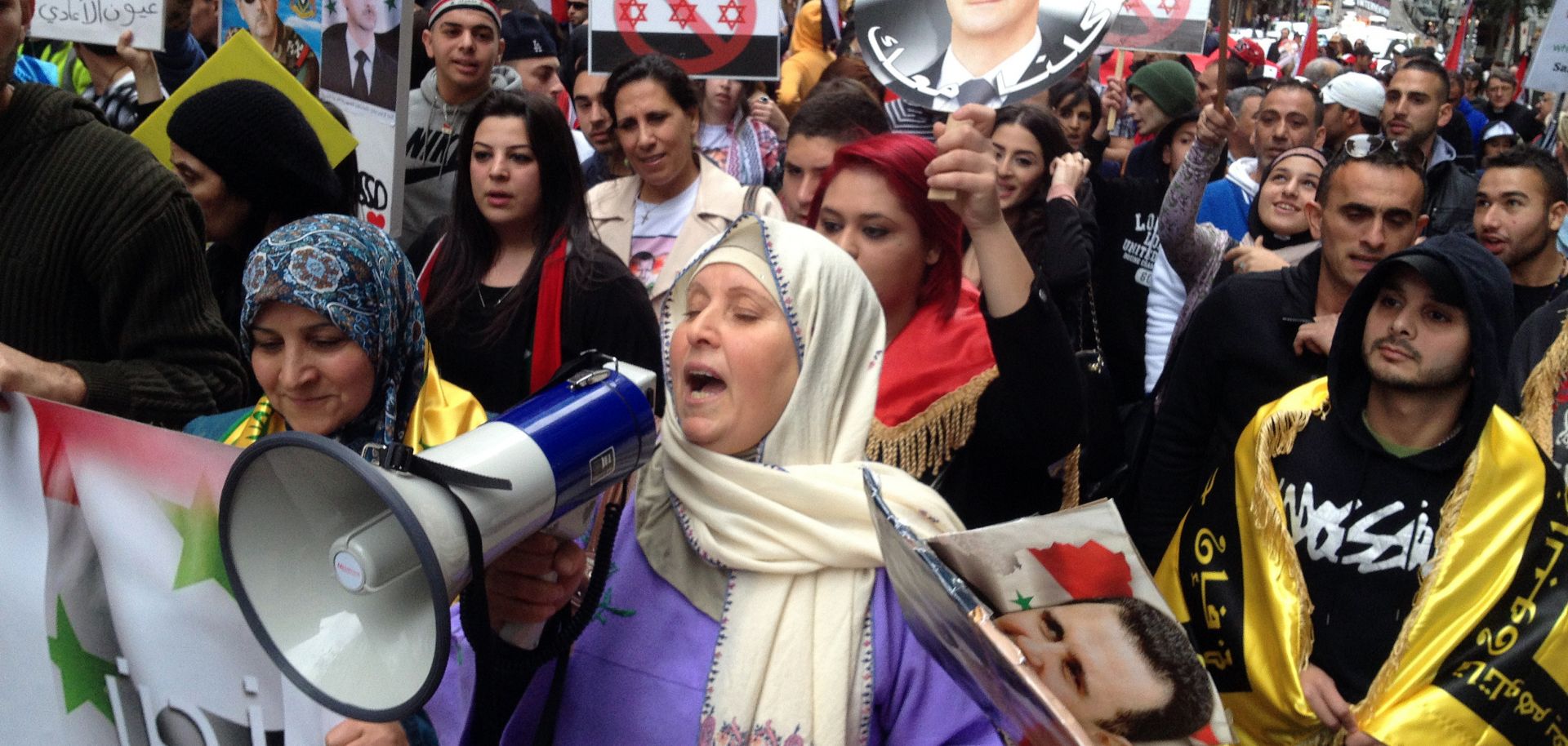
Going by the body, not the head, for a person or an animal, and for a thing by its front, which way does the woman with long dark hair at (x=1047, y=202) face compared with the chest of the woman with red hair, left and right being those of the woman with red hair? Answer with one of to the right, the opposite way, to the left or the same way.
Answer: the same way

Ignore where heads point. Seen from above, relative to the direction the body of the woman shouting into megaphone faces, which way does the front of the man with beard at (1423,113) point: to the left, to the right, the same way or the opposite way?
the same way

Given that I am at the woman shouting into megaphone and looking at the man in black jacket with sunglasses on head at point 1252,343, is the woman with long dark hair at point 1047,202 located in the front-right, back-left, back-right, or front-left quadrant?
front-left

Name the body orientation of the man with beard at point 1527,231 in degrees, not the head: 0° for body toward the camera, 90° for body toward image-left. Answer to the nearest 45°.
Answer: approximately 45°

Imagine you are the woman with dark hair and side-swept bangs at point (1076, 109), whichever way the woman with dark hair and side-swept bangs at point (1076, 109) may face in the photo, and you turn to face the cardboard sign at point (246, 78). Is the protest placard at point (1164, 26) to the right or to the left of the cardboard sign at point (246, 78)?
left

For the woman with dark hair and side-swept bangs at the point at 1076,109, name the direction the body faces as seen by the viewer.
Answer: toward the camera

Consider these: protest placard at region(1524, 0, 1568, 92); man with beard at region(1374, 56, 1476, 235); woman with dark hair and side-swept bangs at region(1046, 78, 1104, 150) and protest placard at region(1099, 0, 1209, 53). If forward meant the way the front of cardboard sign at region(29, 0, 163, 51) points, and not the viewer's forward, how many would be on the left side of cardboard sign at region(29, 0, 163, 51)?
4

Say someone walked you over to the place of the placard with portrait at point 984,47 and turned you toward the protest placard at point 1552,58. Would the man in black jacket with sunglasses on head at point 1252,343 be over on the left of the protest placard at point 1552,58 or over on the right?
right

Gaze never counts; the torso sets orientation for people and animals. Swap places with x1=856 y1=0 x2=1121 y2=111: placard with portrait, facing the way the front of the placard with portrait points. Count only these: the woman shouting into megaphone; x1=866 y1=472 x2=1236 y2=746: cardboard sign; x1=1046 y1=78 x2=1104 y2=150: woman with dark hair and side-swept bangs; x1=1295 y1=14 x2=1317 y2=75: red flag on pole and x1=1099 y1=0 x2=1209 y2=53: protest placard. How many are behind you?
3

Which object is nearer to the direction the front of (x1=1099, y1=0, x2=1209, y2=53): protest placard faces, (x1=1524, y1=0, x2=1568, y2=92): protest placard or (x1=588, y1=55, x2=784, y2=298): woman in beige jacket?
the woman in beige jacket

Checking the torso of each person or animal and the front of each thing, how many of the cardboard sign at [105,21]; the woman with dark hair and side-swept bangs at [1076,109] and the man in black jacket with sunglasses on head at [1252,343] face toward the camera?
3

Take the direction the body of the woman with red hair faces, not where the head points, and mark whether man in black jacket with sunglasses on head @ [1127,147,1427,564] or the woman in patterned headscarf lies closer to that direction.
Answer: the woman in patterned headscarf

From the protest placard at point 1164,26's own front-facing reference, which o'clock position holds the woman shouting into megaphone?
The woman shouting into megaphone is roughly at 12 o'clock from the protest placard.

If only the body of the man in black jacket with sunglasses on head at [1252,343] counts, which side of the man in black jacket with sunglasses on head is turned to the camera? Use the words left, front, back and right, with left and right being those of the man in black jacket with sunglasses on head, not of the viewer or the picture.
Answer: front

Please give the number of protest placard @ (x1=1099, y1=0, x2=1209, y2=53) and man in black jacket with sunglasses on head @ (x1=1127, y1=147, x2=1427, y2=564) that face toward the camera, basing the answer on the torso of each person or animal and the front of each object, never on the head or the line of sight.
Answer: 2

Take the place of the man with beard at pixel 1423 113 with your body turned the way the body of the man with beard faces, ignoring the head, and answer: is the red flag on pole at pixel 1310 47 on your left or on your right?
on your right
